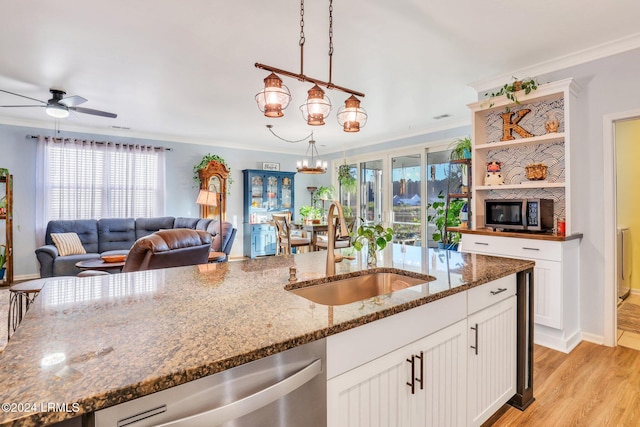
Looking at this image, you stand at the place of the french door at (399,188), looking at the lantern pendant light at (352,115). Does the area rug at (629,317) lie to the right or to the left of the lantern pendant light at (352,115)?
left

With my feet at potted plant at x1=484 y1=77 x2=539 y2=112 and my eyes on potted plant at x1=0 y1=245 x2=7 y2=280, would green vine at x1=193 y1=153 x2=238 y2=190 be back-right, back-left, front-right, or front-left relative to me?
front-right

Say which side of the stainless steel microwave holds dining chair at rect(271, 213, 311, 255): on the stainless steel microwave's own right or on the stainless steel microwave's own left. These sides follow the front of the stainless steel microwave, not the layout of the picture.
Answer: on the stainless steel microwave's own right

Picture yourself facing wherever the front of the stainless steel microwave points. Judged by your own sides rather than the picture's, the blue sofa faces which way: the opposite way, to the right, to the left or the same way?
to the left

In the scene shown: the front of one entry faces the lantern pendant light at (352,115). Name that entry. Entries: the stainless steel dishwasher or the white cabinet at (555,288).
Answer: the white cabinet

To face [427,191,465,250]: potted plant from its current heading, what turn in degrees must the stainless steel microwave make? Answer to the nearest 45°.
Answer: approximately 90° to its right

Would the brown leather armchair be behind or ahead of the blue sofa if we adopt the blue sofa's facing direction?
ahead

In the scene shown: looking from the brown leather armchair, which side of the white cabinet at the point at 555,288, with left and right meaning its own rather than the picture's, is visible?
front

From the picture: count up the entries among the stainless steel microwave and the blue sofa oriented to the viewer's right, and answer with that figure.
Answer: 0

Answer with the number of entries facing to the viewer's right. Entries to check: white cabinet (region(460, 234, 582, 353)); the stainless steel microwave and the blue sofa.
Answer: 0

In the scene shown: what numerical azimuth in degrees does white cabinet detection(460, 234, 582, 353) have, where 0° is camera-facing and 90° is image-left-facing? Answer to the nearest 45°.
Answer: approximately 45°

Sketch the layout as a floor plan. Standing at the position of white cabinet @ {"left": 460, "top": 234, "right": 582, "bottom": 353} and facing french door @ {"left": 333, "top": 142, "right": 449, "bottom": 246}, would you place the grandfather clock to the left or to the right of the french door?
left

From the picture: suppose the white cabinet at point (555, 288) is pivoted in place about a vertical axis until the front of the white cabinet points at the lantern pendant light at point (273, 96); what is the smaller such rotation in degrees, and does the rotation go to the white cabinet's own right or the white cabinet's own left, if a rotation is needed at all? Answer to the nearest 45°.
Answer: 0° — it already faces it

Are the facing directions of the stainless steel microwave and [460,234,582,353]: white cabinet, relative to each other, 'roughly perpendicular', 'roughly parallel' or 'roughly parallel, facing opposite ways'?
roughly parallel

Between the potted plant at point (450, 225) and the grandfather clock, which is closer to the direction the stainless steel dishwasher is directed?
the potted plant

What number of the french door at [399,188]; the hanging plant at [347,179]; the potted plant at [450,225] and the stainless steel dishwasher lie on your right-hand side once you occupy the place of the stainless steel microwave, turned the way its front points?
3

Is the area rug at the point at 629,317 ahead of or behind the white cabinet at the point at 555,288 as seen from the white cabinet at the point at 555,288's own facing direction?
behind

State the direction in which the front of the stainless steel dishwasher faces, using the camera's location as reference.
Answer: facing the viewer and to the right of the viewer

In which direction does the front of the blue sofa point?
toward the camera

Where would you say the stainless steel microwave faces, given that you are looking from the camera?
facing the viewer and to the left of the viewer
